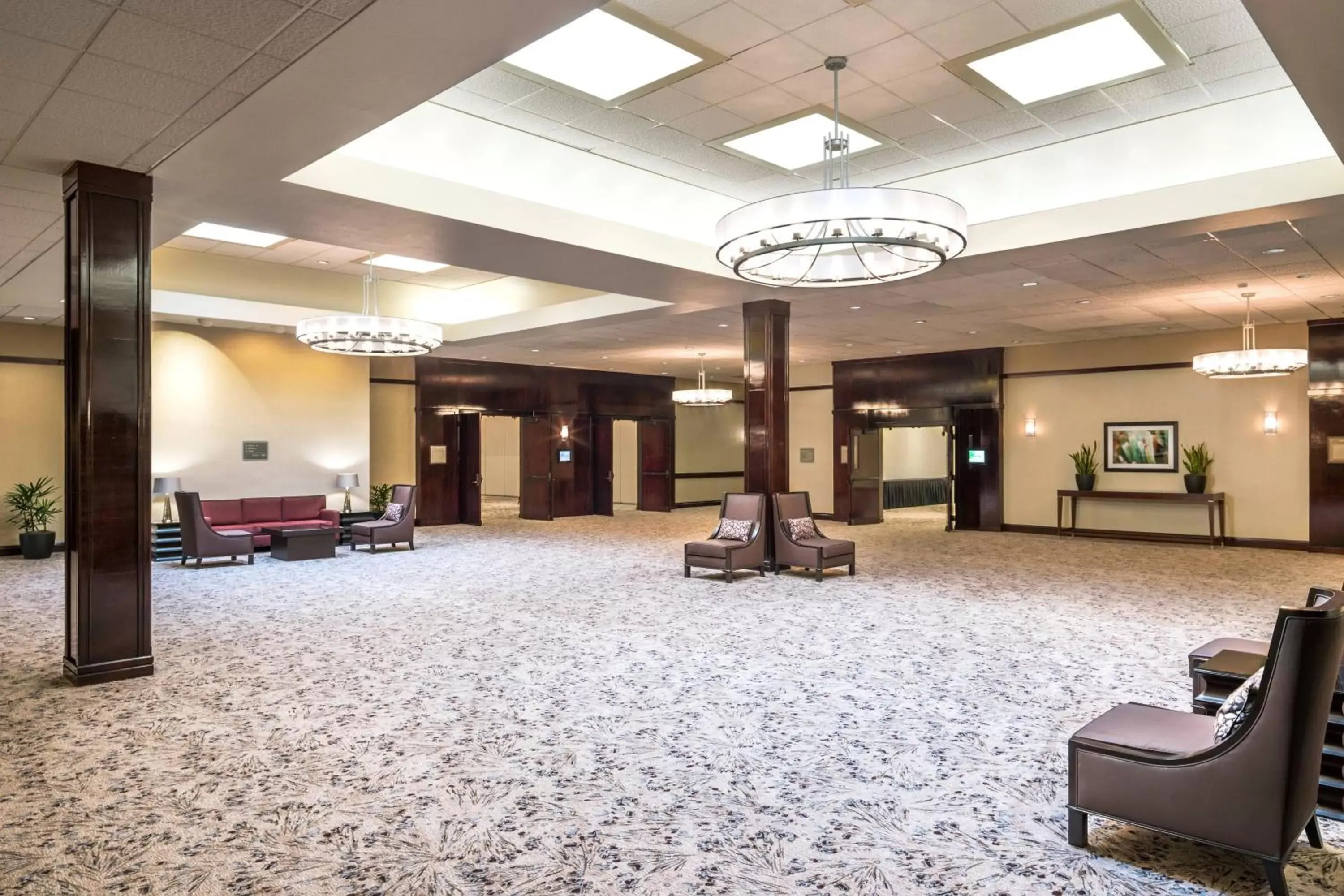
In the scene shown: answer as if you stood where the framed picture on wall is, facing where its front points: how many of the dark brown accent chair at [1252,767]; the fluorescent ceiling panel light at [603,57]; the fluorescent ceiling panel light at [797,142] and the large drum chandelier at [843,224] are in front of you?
4

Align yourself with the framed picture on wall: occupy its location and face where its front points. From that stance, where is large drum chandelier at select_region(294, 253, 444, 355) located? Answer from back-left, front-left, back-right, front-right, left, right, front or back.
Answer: front-right

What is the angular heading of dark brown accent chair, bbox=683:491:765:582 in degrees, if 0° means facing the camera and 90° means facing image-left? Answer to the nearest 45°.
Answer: approximately 45°

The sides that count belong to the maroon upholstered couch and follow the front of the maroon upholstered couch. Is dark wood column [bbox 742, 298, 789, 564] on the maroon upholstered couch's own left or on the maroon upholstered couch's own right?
on the maroon upholstered couch's own left

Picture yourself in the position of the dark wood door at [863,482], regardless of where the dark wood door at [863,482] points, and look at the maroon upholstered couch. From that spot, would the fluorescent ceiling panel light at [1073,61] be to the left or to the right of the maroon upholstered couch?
left

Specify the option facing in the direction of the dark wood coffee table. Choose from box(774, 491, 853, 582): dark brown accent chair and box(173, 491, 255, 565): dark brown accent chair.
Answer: box(173, 491, 255, 565): dark brown accent chair

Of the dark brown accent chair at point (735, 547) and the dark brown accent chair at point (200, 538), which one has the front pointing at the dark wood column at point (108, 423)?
the dark brown accent chair at point (735, 547)

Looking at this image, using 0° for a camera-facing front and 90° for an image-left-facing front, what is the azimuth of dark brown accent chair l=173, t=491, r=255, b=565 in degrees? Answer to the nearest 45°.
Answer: approximately 270°

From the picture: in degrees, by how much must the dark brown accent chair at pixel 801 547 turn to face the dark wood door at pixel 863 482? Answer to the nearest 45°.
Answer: approximately 135° to its left

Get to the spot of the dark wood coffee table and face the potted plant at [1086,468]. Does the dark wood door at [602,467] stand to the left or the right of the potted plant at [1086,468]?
left

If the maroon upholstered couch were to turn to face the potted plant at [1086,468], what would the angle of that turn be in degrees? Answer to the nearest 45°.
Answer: approximately 90° to its left
